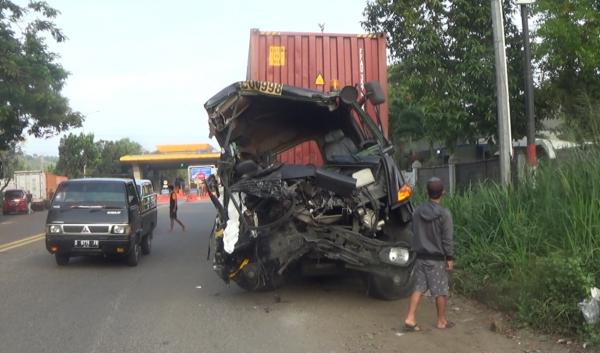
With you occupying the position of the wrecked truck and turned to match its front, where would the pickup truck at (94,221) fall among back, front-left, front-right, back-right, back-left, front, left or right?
back-right

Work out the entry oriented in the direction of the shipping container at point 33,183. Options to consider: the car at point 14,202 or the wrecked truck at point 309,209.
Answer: the car

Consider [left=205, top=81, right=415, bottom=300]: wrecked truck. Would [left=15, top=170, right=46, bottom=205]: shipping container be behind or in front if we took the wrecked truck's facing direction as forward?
behind

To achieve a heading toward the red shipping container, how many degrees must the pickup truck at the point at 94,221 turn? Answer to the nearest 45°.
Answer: approximately 90° to its left

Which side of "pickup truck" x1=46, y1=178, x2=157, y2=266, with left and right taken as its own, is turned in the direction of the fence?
left

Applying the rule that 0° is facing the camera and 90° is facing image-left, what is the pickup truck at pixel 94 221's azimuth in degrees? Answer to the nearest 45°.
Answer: approximately 0°
